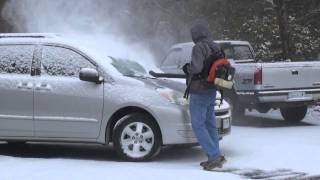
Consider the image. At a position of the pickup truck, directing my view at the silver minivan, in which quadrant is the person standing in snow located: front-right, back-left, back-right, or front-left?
front-left

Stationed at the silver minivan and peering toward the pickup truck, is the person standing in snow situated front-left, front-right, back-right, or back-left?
front-right

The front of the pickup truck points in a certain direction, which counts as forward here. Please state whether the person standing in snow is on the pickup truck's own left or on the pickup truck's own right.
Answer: on the pickup truck's own left

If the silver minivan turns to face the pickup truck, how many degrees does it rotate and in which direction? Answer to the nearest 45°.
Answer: approximately 45° to its left

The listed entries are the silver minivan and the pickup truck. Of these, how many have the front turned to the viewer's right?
1

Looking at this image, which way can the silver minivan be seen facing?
to the viewer's right

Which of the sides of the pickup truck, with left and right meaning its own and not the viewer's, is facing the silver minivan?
left

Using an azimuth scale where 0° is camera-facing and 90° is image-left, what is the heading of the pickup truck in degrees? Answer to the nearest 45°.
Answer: approximately 135°

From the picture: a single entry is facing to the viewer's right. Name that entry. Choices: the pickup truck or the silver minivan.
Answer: the silver minivan

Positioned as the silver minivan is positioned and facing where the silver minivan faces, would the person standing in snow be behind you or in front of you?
in front
